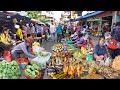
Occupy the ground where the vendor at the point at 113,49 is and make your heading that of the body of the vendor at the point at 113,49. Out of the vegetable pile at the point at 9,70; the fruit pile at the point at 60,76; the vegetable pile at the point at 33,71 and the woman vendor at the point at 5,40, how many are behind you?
0

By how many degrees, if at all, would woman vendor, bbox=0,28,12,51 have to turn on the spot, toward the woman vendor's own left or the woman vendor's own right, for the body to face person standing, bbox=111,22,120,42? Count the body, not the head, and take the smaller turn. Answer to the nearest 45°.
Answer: approximately 45° to the woman vendor's own left

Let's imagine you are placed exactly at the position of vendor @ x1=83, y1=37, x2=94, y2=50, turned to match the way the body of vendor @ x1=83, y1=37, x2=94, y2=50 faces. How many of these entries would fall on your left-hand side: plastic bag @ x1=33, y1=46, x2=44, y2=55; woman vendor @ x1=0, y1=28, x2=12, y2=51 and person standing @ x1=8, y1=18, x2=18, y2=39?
0

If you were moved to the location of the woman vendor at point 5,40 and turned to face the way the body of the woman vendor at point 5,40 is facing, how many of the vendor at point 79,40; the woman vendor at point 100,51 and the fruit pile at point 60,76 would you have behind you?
0

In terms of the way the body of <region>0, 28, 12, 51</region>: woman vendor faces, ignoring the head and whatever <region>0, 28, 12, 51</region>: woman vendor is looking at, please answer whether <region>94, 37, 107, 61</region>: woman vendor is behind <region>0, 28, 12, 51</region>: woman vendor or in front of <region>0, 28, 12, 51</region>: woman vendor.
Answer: in front

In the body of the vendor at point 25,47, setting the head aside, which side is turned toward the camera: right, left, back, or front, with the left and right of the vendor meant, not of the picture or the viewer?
right

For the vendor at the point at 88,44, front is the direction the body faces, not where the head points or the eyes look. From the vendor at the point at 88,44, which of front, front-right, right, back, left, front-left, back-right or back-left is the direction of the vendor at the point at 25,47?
front-right

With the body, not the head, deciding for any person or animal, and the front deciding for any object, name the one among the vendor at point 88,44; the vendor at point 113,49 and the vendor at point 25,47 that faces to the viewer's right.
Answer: the vendor at point 25,47

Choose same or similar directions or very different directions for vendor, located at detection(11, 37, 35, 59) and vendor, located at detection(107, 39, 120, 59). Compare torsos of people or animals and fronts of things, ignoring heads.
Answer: very different directions
